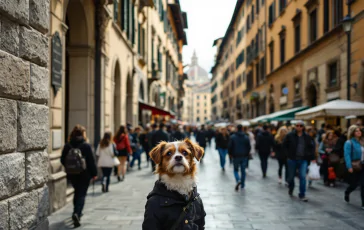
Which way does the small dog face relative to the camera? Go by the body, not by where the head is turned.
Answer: toward the camera

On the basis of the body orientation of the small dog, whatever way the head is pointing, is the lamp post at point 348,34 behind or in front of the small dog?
behind

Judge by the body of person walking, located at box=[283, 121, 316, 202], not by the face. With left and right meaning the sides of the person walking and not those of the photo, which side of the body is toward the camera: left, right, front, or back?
front

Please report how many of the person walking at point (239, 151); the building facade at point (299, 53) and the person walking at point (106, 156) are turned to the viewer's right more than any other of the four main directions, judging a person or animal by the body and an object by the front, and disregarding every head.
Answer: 0

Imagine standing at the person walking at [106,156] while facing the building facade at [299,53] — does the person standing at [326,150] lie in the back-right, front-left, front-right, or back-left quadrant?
front-right

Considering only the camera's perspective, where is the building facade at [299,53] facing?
facing the viewer and to the left of the viewer

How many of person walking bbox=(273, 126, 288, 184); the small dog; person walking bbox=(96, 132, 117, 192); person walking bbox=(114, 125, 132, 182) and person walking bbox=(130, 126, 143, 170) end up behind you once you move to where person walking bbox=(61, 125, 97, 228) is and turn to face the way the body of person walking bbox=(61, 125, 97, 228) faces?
1

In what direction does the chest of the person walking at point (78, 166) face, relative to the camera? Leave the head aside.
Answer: away from the camera

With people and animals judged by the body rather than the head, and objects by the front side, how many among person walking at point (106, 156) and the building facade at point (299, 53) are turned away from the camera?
1

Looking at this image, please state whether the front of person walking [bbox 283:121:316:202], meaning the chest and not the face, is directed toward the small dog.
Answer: yes
